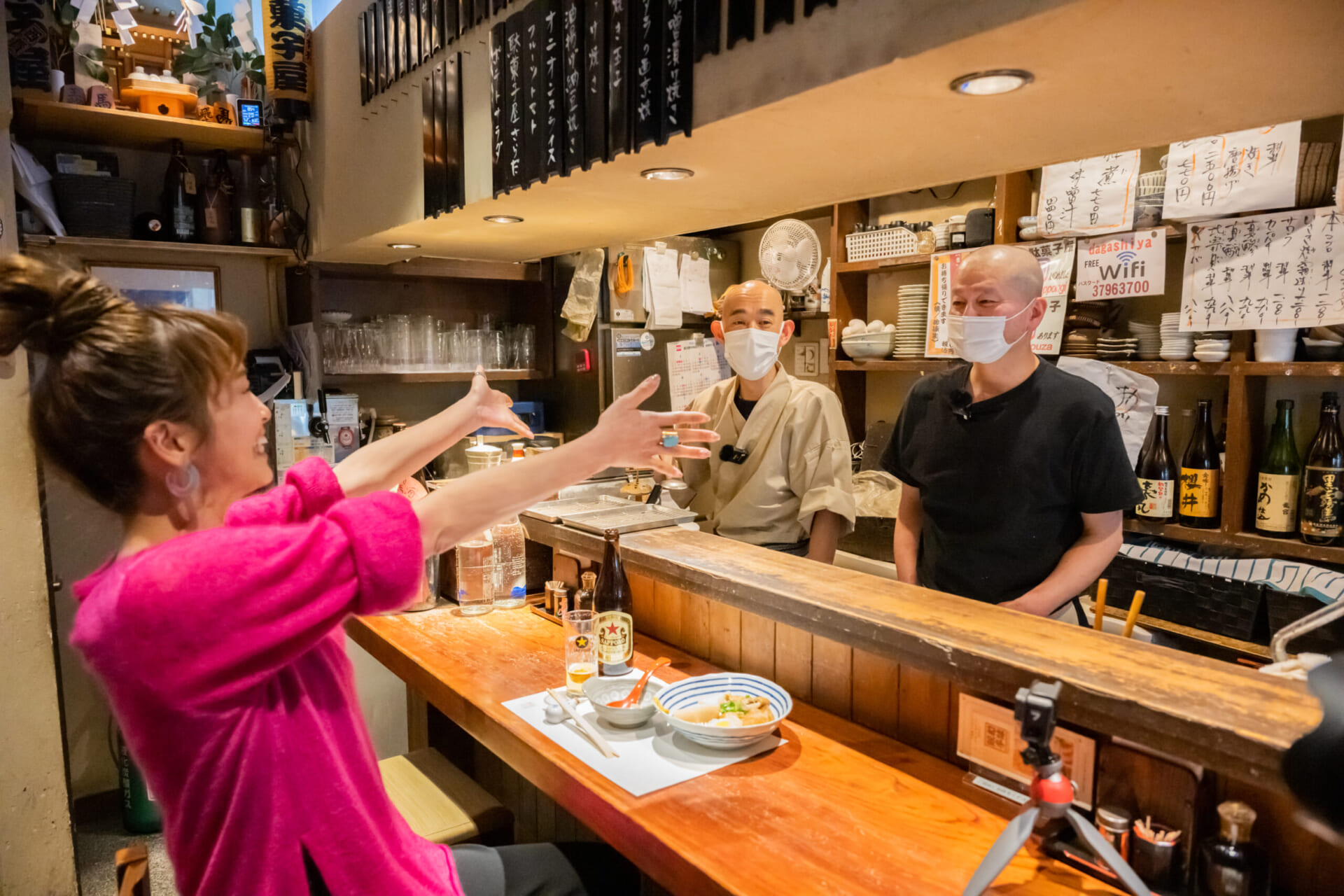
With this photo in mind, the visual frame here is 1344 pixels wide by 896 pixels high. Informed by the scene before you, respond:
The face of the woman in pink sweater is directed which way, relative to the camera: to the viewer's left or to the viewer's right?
to the viewer's right

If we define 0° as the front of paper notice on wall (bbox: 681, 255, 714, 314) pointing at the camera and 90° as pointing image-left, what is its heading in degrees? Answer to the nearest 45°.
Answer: approximately 0°

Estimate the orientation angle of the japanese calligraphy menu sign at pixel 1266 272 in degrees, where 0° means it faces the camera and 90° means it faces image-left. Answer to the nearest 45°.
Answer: approximately 45°

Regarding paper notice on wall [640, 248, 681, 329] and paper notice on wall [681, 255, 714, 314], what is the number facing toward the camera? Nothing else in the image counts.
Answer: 2

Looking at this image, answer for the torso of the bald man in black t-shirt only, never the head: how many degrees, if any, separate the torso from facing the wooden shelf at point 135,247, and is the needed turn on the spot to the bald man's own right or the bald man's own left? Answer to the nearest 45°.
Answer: approximately 45° to the bald man's own right

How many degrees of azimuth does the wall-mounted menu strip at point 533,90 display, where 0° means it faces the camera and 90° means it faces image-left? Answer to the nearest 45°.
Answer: approximately 45°

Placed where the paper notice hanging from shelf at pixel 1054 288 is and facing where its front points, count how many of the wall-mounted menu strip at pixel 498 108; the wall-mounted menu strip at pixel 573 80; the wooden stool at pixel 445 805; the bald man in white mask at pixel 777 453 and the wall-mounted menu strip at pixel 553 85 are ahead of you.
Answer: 5

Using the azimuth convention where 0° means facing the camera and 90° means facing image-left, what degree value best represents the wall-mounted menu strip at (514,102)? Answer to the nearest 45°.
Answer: approximately 45°

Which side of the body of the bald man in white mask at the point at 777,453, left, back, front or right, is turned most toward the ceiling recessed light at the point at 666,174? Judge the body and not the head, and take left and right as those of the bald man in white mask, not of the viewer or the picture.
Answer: front
